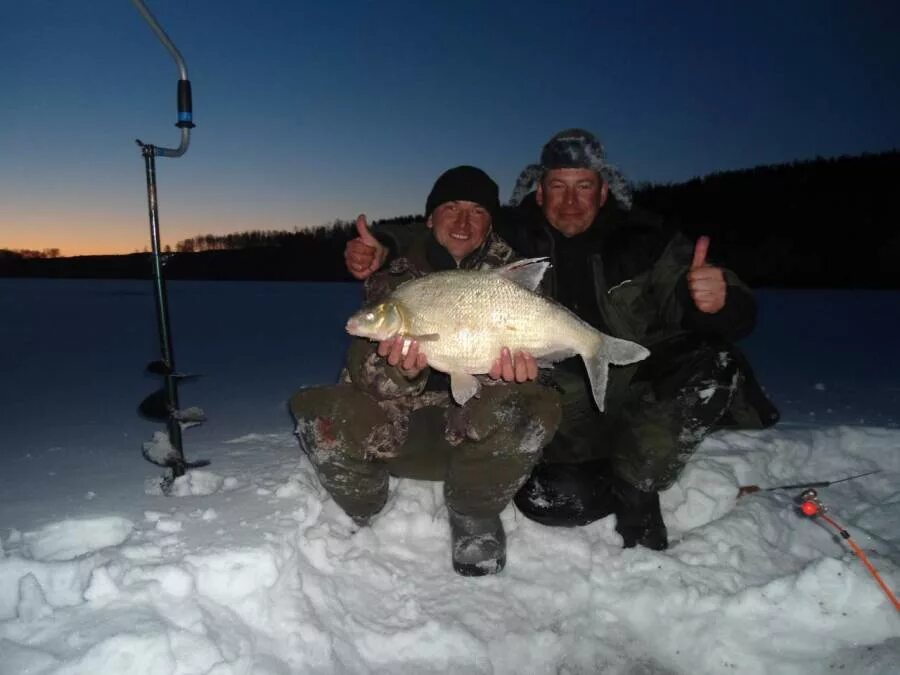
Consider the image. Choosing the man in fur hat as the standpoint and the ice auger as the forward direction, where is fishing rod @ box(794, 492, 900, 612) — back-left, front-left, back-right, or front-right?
back-left

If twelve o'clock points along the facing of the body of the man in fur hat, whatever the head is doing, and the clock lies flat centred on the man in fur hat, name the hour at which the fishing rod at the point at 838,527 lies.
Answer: The fishing rod is roughly at 10 o'clock from the man in fur hat.

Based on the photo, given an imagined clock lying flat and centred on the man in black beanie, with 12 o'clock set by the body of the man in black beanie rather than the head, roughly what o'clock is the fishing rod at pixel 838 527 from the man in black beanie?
The fishing rod is roughly at 9 o'clock from the man in black beanie.

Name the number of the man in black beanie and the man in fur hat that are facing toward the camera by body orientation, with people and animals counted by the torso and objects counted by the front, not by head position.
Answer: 2

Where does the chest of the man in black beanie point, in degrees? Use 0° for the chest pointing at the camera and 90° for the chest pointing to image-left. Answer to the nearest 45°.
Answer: approximately 0°

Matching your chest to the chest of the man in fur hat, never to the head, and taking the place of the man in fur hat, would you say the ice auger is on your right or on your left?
on your right

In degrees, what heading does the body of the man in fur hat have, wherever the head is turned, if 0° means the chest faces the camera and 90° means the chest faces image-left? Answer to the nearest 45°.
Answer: approximately 0°

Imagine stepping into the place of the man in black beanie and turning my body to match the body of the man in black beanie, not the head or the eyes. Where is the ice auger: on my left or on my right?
on my right

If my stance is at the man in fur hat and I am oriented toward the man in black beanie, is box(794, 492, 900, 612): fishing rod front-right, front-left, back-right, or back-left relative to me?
back-left
